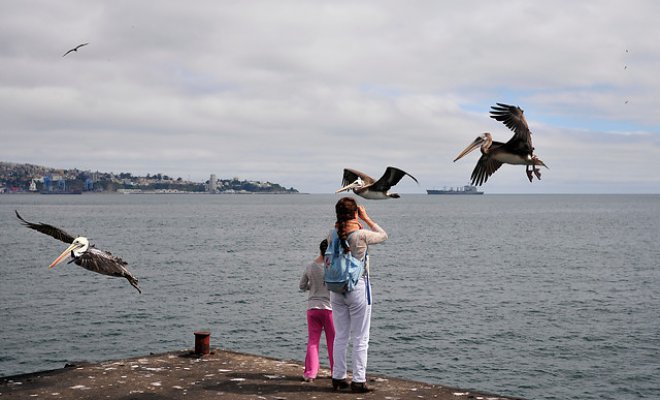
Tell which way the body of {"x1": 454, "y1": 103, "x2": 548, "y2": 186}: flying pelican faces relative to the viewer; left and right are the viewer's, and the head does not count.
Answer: facing to the left of the viewer

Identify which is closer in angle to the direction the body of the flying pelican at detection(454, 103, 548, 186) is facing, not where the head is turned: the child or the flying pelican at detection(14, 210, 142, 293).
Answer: the flying pelican

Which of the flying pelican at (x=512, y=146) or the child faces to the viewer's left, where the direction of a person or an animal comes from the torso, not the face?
the flying pelican

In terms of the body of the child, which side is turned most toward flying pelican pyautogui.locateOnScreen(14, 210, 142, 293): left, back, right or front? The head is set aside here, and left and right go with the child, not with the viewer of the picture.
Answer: left

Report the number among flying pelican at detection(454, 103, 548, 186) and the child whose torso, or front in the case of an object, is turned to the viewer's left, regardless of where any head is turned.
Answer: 1

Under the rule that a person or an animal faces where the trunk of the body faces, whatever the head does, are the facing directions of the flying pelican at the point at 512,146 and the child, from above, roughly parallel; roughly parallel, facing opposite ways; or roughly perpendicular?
roughly perpendicular

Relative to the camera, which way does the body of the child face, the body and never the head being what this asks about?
away from the camera

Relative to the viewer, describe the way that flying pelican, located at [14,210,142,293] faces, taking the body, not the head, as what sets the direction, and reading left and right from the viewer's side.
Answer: facing the viewer and to the left of the viewer

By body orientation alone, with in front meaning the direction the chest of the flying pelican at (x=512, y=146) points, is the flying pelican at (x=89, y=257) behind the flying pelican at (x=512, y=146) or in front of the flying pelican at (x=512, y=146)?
in front

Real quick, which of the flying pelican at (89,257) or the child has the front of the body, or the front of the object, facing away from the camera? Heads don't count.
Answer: the child
